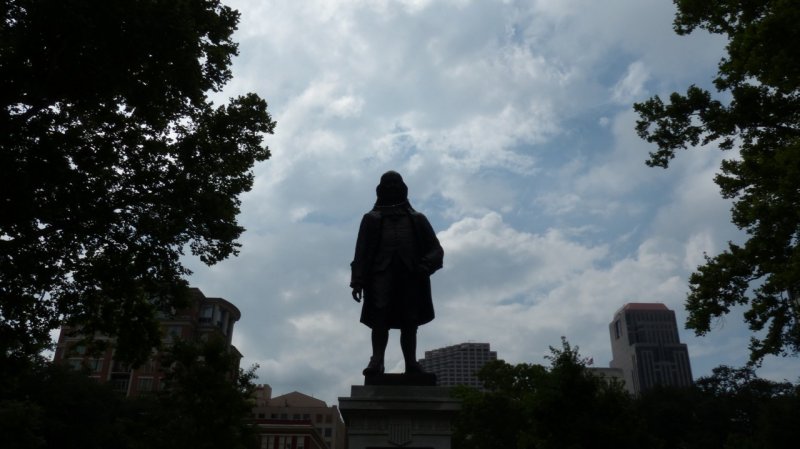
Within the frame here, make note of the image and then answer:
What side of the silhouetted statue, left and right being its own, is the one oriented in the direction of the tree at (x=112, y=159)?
right

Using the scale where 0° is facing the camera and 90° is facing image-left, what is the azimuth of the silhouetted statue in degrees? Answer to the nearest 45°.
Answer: approximately 0°
